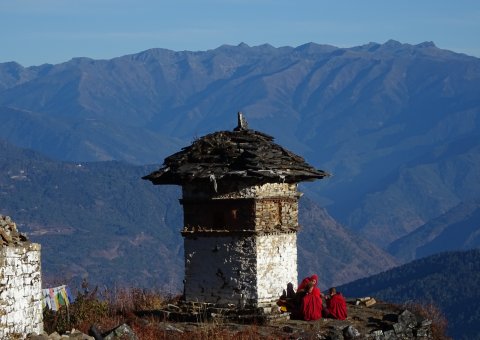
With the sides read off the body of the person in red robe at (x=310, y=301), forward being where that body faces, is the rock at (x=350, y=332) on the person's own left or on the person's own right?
on the person's own left

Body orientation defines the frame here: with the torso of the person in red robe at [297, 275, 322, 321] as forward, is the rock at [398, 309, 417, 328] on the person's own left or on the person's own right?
on the person's own left

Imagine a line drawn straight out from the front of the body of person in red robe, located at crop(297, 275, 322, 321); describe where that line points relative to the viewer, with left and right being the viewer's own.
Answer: facing the viewer and to the left of the viewer

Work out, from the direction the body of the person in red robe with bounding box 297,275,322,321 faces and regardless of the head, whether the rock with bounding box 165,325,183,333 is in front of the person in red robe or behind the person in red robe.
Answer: in front
